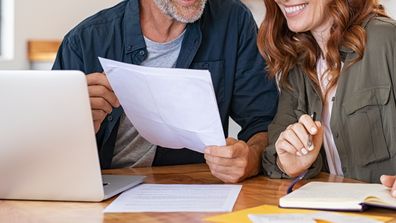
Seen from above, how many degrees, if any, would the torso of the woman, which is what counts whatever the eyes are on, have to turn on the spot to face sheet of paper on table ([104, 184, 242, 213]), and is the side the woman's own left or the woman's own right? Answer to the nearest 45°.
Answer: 0° — they already face it

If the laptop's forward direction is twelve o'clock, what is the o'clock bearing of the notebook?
The notebook is roughly at 2 o'clock from the laptop.

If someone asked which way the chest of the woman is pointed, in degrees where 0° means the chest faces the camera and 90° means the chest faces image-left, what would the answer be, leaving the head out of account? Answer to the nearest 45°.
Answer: approximately 45°

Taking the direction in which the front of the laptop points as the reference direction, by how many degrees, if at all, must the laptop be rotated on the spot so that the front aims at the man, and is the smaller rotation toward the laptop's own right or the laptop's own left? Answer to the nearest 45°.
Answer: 0° — it already faces them

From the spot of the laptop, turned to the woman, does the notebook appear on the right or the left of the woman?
right

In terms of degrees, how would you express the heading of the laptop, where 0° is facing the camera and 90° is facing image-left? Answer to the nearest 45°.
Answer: approximately 225°
